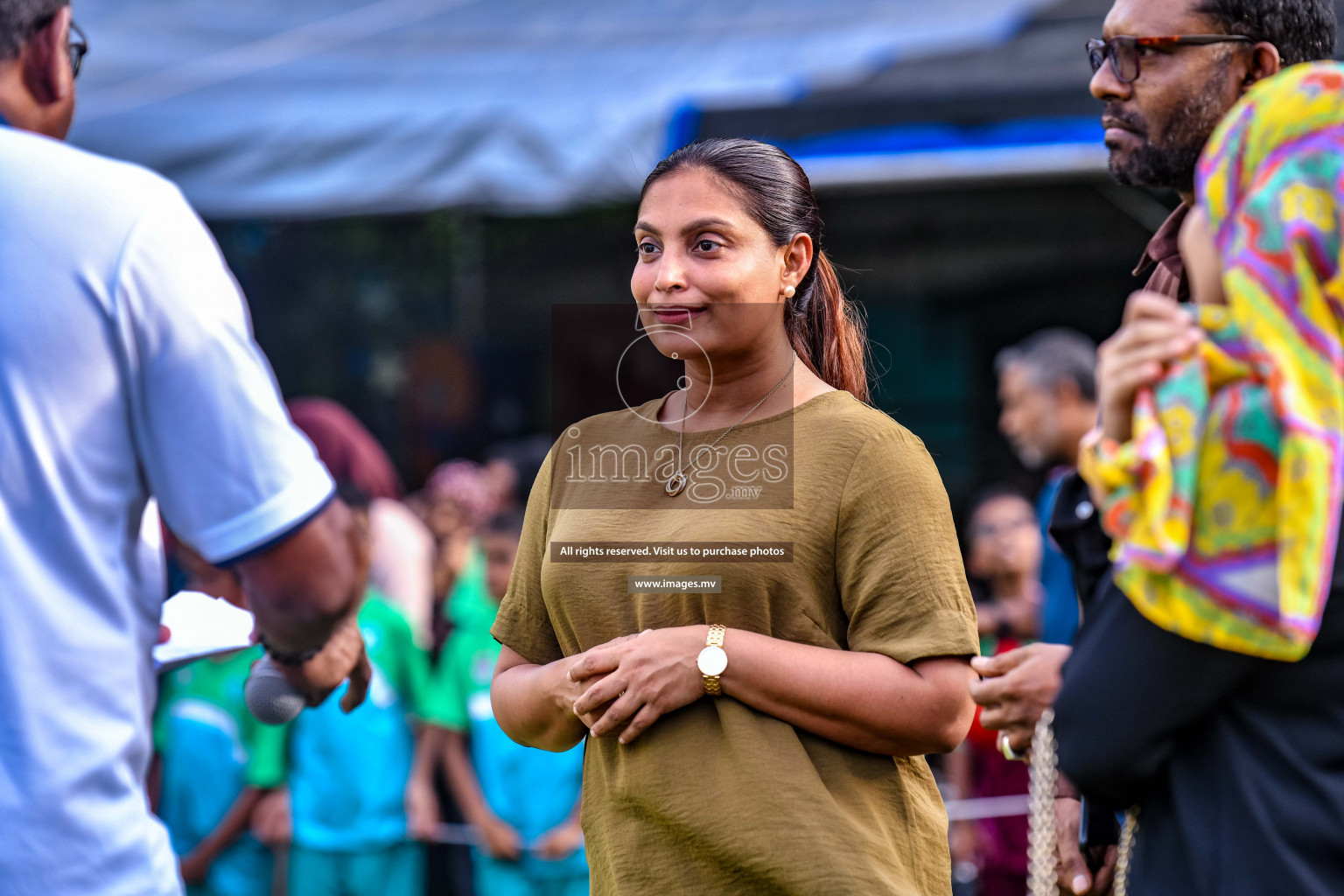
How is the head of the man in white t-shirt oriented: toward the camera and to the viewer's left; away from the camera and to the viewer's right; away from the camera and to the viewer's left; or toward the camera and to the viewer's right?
away from the camera and to the viewer's right

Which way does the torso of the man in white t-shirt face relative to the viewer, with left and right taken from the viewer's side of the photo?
facing away from the viewer and to the right of the viewer

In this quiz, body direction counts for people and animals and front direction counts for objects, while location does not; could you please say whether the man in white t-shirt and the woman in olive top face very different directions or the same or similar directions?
very different directions

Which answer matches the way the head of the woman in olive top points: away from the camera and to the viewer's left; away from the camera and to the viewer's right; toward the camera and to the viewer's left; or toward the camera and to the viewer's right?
toward the camera and to the viewer's left

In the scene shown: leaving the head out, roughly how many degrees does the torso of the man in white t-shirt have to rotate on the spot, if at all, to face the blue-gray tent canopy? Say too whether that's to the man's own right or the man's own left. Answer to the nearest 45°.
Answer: approximately 45° to the man's own left

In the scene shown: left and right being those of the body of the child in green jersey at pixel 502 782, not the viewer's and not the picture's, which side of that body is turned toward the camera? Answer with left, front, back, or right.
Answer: front

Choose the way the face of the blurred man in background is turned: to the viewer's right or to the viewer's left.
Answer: to the viewer's left

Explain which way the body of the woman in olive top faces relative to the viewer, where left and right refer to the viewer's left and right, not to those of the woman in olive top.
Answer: facing the viewer and to the left of the viewer

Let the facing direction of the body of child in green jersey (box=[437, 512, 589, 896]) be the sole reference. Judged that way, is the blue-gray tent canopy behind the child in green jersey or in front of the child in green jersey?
behind

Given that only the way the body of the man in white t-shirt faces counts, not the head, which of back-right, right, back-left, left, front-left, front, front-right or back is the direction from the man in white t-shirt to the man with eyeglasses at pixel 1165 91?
front-right

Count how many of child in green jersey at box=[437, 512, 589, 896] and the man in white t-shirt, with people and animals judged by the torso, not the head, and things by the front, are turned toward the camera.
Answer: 1

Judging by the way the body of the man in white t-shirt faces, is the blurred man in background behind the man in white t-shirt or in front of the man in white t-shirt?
in front
